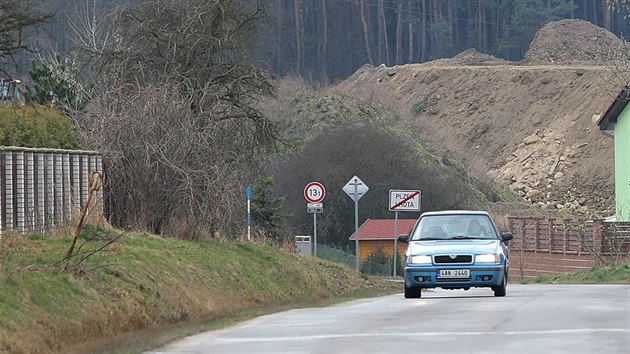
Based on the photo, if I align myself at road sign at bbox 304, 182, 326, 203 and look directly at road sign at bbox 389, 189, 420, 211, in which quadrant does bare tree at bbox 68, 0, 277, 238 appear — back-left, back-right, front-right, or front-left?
back-right

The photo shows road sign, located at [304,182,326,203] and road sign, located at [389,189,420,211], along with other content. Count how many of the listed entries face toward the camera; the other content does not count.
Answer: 2

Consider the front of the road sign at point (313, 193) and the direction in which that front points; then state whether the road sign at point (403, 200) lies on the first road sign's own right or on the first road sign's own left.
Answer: on the first road sign's own left

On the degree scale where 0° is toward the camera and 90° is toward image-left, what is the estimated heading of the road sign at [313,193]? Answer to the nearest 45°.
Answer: approximately 0°
